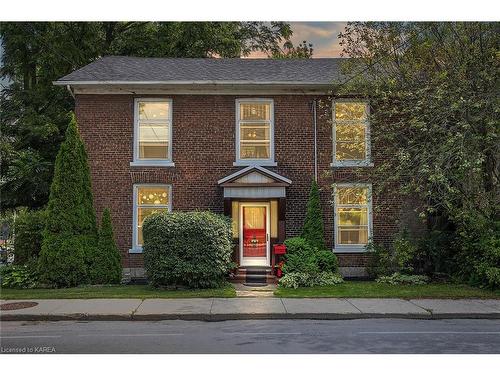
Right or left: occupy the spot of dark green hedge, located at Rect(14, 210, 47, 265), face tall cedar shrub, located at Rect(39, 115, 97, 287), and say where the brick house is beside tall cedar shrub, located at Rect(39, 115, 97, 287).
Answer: left

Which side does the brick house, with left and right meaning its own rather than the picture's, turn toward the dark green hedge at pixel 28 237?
right

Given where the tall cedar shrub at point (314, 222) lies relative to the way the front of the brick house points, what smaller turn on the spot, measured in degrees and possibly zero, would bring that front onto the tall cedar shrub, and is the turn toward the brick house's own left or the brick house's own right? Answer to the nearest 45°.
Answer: approximately 90° to the brick house's own left

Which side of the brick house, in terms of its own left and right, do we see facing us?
front

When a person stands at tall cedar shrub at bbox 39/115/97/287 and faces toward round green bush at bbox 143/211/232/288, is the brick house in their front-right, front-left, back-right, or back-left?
front-left
